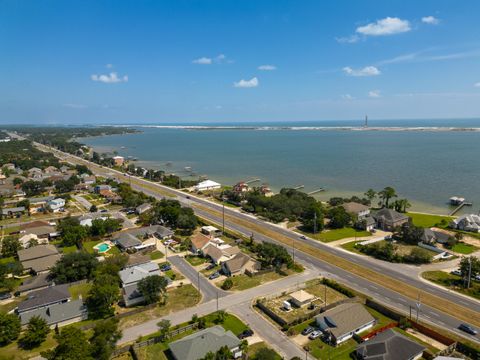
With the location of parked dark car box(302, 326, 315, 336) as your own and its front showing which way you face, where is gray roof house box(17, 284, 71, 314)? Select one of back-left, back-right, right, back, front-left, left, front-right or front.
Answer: back-left

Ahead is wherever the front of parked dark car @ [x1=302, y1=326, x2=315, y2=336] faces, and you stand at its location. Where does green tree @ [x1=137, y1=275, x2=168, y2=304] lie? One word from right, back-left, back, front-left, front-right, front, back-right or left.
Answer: back-left

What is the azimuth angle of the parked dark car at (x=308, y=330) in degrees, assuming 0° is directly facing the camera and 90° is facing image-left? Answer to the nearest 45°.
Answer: approximately 225°

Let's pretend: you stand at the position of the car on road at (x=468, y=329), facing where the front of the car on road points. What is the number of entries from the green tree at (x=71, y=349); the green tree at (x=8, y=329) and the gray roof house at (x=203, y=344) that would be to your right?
3

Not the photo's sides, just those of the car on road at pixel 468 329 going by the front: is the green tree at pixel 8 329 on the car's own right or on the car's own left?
on the car's own right
